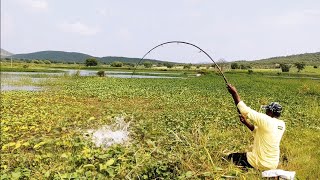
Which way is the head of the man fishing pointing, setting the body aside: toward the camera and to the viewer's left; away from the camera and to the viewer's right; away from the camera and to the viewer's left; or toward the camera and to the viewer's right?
away from the camera and to the viewer's left

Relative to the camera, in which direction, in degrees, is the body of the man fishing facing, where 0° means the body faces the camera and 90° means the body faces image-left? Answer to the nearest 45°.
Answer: approximately 135°

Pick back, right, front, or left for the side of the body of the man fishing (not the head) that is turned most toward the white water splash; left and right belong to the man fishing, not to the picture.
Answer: front
